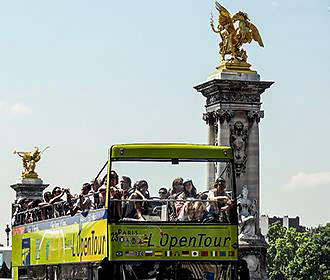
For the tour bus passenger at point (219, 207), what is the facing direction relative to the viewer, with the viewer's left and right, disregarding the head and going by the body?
facing the viewer

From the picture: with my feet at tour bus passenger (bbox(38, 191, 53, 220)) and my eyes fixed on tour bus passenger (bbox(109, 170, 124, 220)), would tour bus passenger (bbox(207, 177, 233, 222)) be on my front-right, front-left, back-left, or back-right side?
front-left

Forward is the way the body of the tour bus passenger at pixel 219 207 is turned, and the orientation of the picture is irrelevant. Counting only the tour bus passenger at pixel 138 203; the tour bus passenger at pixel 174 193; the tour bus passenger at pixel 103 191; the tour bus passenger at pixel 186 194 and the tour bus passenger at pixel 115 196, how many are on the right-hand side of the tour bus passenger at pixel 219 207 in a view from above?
5

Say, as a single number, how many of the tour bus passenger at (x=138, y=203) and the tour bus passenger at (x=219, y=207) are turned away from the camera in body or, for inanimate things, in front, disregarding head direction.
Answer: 0

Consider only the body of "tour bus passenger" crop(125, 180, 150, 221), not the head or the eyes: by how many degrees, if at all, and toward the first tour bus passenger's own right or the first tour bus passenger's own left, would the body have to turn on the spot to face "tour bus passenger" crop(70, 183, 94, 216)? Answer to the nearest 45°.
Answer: approximately 180°

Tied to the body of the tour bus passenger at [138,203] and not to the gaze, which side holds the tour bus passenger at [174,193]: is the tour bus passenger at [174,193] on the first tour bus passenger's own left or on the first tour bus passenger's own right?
on the first tour bus passenger's own left

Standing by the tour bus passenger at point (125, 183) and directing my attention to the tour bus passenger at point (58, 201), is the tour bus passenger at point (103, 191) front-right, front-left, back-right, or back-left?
front-left

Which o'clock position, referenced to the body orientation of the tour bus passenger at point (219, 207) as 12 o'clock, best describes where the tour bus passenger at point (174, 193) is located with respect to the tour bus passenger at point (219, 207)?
the tour bus passenger at point (174, 193) is roughly at 3 o'clock from the tour bus passenger at point (219, 207).

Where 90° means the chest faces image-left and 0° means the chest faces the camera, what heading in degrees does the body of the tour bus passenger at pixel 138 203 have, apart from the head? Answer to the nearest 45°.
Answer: approximately 315°

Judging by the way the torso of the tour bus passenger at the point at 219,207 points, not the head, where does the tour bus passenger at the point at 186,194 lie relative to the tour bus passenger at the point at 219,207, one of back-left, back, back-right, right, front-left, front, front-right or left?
right

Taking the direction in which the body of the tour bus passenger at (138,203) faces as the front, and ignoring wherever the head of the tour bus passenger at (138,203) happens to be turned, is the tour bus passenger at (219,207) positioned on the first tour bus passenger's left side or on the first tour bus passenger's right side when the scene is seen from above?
on the first tour bus passenger's left side

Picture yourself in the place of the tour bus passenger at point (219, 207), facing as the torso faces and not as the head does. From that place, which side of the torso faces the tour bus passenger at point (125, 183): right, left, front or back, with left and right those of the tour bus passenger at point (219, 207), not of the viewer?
right

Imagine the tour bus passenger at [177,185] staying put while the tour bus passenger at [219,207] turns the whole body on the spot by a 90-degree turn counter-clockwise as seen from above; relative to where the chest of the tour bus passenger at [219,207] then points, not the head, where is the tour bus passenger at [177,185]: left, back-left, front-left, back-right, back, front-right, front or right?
back
